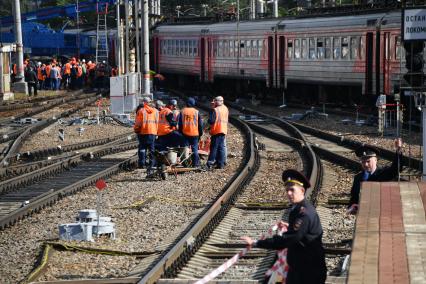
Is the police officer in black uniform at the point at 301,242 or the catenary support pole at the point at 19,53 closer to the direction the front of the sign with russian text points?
the police officer in black uniform

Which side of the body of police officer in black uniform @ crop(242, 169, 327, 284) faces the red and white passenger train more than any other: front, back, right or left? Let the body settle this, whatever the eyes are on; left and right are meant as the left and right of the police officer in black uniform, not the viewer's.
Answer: right

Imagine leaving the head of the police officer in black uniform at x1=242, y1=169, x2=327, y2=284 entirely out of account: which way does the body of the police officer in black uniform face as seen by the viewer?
to the viewer's left

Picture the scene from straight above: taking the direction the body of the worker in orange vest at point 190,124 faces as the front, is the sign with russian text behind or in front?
behind

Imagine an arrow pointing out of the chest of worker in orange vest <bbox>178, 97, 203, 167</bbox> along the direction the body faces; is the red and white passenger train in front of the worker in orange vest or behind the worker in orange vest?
in front

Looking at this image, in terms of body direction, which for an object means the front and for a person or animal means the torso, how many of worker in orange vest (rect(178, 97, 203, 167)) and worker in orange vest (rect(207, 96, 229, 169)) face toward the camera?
0

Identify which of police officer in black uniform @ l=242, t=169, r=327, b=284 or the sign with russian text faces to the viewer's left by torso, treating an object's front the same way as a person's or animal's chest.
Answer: the police officer in black uniform

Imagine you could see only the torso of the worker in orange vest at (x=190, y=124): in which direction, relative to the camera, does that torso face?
away from the camera

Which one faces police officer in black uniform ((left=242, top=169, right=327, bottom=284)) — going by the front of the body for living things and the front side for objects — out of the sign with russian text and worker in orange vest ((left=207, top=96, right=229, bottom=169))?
the sign with russian text

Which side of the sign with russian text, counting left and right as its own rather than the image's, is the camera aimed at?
front

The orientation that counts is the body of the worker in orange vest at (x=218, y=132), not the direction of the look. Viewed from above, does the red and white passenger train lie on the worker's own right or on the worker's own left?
on the worker's own right

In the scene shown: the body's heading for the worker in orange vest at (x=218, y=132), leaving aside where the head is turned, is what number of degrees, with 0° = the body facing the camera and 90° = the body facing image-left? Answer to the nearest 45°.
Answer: approximately 135°

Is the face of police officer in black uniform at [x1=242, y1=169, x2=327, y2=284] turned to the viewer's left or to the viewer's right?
to the viewer's left

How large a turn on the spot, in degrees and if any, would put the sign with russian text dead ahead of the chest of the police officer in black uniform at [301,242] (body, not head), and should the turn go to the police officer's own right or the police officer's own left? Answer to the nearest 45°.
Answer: approximately 90° to the police officer's own right

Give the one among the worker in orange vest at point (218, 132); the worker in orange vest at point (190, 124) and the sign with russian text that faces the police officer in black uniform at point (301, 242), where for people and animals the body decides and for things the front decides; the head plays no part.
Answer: the sign with russian text
